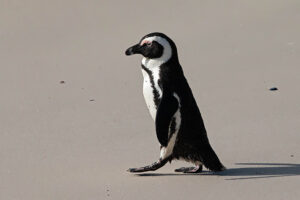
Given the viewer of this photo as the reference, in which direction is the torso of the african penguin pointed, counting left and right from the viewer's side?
facing to the left of the viewer
